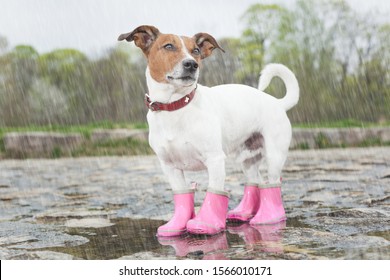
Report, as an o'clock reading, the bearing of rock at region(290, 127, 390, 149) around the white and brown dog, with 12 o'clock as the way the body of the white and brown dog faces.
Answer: The rock is roughly at 5 o'clock from the white and brown dog.

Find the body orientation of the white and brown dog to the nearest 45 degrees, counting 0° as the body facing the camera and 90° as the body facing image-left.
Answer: approximately 45°

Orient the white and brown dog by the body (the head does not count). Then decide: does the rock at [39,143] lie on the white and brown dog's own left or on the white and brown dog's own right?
on the white and brown dog's own right
